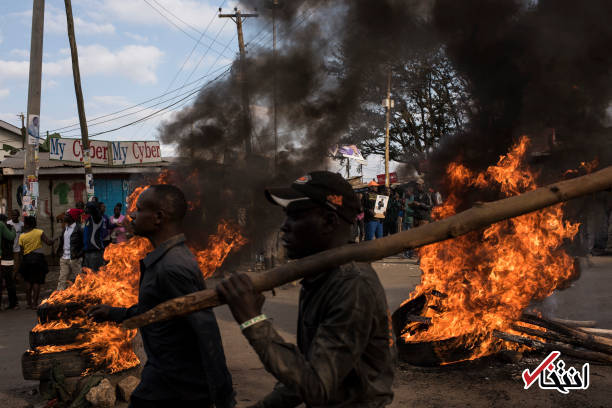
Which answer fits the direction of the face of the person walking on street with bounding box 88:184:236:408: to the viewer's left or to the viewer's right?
to the viewer's left

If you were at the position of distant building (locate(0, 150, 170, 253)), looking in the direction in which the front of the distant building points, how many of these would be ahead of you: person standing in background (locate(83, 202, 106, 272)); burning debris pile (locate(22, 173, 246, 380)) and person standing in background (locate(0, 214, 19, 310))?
3

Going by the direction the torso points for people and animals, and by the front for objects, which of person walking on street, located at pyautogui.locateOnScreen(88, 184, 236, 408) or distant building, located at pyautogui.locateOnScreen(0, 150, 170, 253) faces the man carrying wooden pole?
the distant building

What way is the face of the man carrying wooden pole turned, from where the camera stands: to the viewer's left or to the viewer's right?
to the viewer's left

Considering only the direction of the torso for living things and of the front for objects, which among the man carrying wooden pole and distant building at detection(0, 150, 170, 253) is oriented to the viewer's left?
the man carrying wooden pole

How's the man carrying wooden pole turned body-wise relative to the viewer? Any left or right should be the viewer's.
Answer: facing to the left of the viewer

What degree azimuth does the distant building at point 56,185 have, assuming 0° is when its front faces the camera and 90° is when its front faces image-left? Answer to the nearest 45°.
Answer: approximately 0°

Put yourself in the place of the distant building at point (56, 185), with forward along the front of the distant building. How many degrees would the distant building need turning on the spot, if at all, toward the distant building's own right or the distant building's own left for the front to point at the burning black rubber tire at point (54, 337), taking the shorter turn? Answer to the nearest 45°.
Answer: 0° — it already faces it

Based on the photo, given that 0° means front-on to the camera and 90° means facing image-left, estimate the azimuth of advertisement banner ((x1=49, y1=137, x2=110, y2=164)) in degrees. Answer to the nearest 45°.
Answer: approximately 0°

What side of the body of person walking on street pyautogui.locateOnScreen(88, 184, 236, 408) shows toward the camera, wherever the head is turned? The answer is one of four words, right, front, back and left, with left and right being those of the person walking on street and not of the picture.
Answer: left
